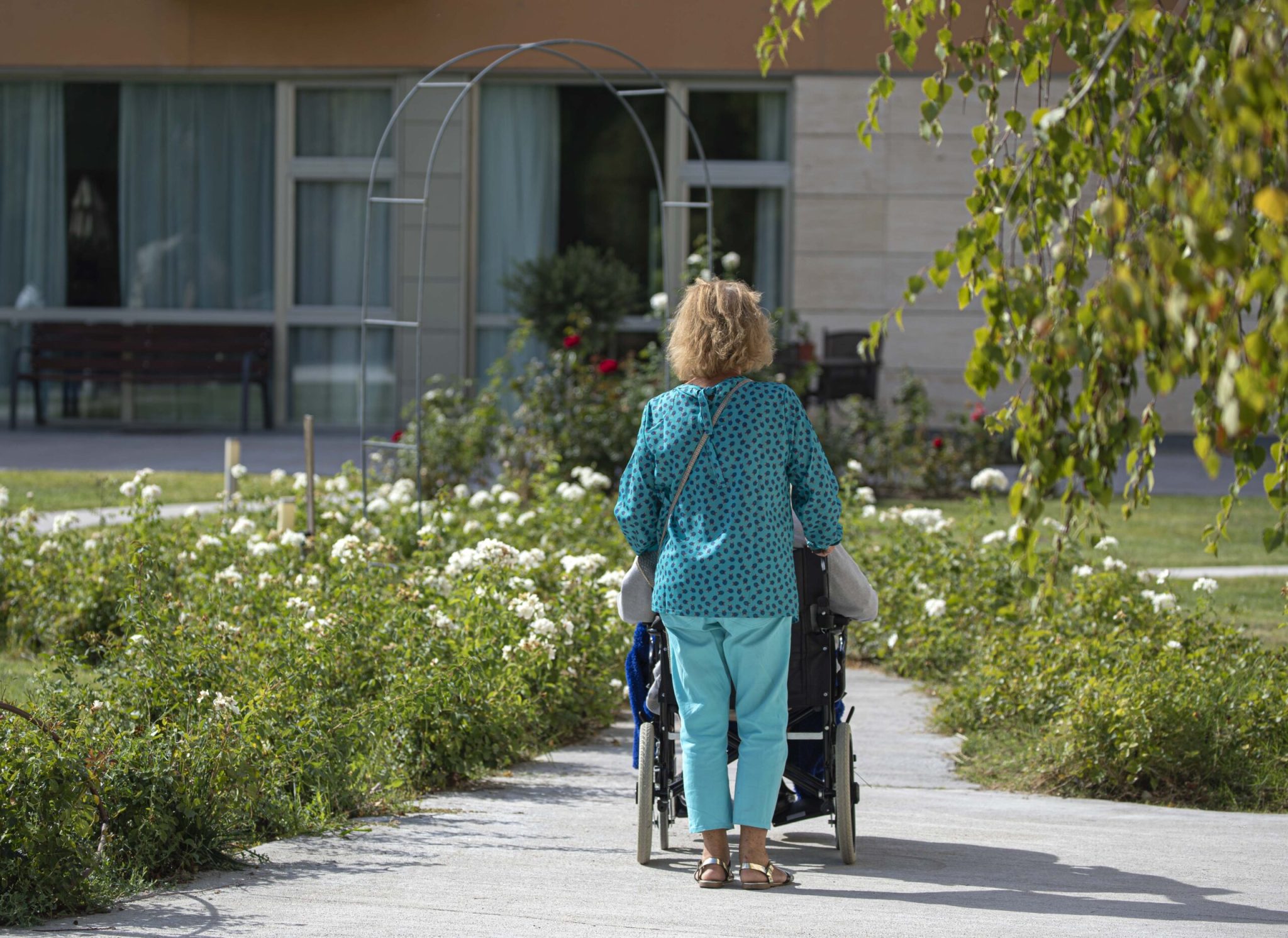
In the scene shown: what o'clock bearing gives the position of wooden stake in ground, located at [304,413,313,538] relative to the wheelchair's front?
The wooden stake in ground is roughly at 11 o'clock from the wheelchair.

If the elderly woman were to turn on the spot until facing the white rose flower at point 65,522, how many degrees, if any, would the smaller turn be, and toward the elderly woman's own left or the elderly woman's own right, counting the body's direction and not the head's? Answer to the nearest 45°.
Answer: approximately 45° to the elderly woman's own left

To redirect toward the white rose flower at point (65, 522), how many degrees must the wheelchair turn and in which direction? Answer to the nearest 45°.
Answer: approximately 45° to its left

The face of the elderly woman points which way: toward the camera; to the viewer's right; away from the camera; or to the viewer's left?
away from the camera

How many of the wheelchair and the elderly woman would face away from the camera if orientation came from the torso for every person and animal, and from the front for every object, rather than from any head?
2

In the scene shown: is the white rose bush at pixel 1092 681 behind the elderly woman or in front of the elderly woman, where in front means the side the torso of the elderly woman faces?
in front

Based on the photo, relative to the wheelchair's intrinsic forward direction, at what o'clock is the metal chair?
The metal chair is roughly at 12 o'clock from the wheelchair.

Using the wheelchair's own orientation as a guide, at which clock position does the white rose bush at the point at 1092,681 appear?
The white rose bush is roughly at 1 o'clock from the wheelchair.

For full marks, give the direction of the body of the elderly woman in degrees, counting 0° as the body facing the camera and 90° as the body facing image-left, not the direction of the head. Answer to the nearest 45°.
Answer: approximately 180°

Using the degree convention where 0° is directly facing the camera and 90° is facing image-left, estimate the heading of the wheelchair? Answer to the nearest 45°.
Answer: approximately 180°
